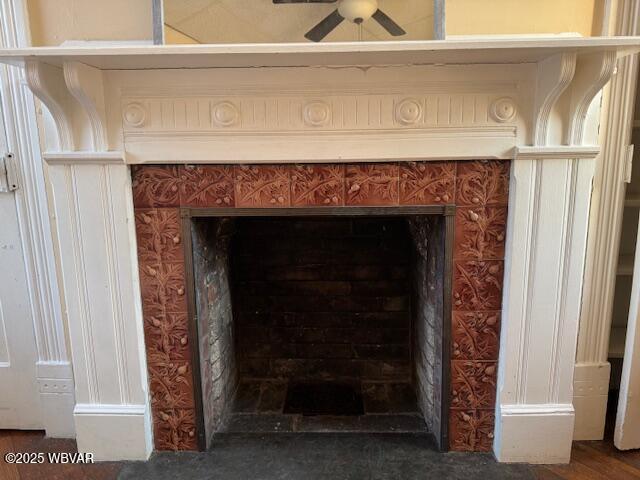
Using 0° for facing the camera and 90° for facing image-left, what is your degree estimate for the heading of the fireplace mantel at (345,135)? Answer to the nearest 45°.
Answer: approximately 0°
